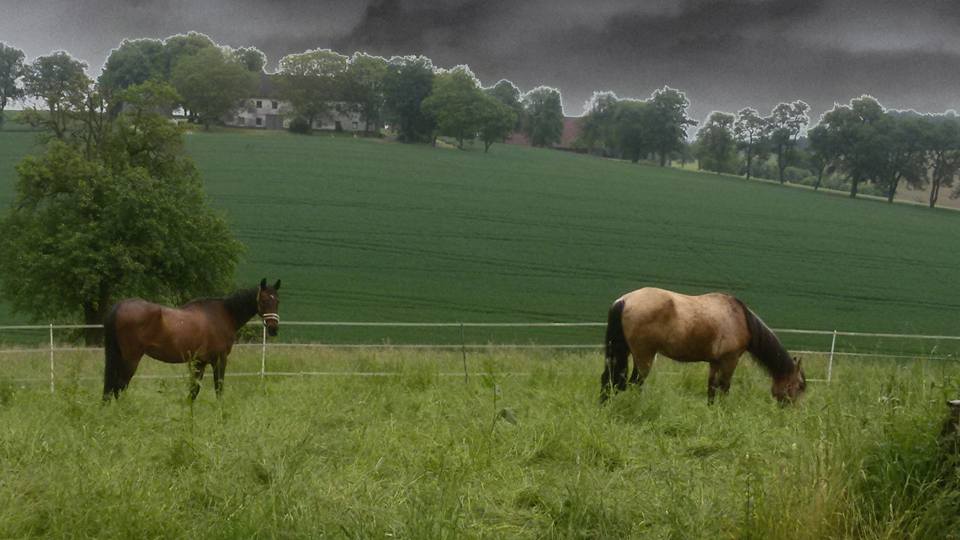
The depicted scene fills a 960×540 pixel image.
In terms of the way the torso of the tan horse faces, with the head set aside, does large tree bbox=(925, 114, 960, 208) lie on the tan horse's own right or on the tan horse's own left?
on the tan horse's own left

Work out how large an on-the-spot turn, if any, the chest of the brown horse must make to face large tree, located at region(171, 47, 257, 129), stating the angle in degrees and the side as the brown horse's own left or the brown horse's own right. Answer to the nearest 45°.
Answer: approximately 90° to the brown horse's own left

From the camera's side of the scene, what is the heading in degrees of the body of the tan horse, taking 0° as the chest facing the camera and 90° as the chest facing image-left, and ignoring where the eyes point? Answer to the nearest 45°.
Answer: approximately 270°

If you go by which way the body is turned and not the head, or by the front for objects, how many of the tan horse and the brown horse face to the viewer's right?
2

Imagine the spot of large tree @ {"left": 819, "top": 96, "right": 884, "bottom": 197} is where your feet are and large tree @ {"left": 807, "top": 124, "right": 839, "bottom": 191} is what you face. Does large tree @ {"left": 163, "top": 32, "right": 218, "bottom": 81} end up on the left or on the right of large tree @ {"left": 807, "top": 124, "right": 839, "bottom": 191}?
left

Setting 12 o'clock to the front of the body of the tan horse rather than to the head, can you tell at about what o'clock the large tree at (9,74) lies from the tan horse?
The large tree is roughly at 7 o'clock from the tan horse.

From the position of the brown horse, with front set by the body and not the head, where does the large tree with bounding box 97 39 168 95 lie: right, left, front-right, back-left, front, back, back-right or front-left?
left

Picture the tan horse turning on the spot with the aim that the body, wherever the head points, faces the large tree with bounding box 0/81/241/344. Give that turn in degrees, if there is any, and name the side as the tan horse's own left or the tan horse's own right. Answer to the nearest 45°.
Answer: approximately 135° to the tan horse's own left

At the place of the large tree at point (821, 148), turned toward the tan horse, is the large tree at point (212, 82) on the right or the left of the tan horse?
right

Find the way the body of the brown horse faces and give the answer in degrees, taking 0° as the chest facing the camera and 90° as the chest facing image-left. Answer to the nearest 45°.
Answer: approximately 270°

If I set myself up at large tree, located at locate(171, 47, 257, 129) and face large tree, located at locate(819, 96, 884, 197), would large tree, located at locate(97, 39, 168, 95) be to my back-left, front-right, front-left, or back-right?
back-left

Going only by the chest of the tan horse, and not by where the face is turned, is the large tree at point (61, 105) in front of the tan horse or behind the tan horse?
behind

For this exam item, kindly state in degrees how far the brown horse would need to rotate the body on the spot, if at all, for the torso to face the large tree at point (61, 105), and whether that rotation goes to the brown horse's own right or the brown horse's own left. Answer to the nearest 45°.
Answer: approximately 90° to the brown horse's own left

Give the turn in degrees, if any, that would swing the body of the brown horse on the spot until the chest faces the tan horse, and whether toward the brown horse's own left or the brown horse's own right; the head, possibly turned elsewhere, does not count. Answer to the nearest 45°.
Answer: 0° — it already faces it

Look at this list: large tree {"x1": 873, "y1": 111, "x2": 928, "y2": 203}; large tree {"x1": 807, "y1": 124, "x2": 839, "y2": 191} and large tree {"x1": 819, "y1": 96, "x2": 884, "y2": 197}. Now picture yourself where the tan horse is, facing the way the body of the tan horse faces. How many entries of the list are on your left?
3
